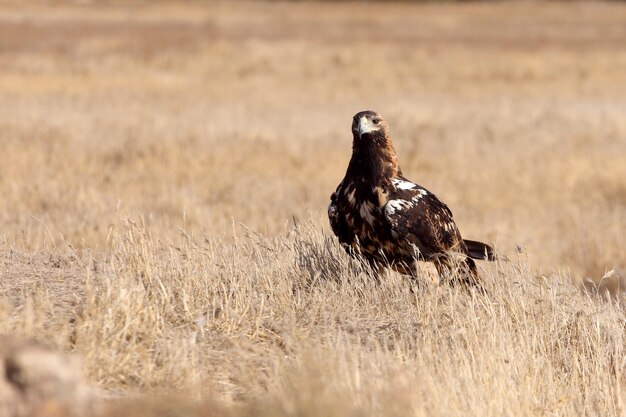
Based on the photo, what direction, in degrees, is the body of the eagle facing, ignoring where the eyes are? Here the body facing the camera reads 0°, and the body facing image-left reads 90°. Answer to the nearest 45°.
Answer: approximately 45°
